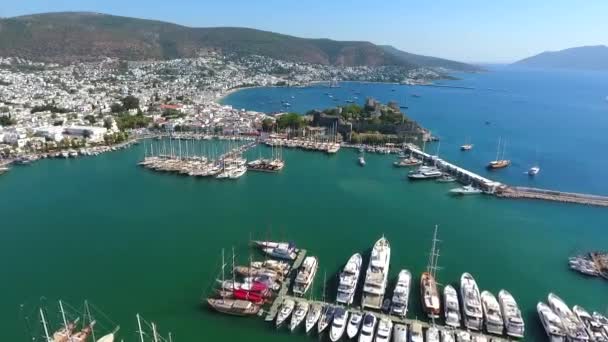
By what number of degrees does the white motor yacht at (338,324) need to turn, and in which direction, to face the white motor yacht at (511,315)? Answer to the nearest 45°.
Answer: approximately 90° to its left

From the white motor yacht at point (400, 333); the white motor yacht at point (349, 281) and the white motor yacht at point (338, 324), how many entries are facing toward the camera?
2

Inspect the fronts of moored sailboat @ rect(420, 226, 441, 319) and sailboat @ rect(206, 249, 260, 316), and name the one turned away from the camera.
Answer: the moored sailboat

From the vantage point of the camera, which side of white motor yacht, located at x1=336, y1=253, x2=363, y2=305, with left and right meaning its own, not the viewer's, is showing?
back

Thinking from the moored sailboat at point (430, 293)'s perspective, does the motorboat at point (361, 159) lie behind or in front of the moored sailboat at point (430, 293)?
in front

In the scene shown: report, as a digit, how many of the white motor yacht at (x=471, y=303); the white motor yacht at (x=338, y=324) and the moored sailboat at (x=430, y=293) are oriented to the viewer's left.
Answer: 0

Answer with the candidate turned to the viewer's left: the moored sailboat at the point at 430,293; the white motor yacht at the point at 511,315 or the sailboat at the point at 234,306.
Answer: the sailboat

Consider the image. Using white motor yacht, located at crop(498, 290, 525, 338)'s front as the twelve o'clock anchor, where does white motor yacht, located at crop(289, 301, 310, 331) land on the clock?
white motor yacht, located at crop(289, 301, 310, 331) is roughly at 8 o'clock from white motor yacht, located at crop(498, 290, 525, 338).

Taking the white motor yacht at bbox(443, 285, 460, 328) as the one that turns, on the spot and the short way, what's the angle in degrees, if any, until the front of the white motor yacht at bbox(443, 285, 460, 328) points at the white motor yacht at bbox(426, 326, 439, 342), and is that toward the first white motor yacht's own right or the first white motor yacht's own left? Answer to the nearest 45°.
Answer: approximately 180°

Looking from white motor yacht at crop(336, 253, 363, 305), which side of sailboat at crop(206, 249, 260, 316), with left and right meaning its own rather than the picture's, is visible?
back

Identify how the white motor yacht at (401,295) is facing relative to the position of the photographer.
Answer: facing away from the viewer

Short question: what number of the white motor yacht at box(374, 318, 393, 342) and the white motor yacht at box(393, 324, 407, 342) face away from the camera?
0

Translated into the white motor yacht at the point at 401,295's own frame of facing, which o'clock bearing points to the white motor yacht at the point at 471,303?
the white motor yacht at the point at 471,303 is roughly at 3 o'clock from the white motor yacht at the point at 401,295.

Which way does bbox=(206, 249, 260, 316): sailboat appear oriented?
to the viewer's left

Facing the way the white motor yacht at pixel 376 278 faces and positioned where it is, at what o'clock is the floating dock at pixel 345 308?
The floating dock is roughly at 7 o'clock from the white motor yacht.

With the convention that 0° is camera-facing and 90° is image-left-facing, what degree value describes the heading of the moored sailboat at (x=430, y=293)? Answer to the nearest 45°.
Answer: approximately 180°

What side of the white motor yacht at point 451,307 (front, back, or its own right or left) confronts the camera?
back
